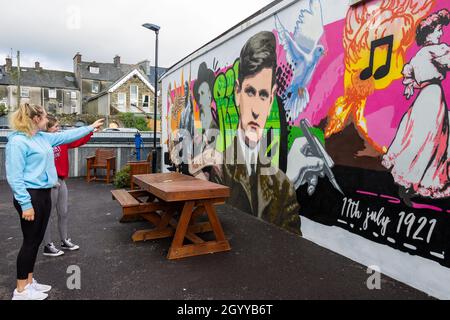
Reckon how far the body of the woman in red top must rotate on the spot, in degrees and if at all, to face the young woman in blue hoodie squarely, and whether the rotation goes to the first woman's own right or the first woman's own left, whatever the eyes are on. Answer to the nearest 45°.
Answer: approximately 90° to the first woman's own right

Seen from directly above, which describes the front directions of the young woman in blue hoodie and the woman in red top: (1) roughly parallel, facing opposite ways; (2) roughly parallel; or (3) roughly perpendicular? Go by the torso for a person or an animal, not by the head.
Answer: roughly parallel

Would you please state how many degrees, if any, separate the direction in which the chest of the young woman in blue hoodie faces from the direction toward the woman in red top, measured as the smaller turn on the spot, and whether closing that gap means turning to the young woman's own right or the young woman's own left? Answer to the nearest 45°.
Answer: approximately 90° to the young woman's own left

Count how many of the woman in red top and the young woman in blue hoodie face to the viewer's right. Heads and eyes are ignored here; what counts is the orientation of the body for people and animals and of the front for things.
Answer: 2

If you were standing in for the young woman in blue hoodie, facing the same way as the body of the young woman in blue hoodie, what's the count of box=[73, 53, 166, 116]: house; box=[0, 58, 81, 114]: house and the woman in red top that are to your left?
3

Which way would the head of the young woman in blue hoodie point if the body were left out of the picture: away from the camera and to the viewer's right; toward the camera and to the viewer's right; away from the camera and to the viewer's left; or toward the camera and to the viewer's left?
away from the camera and to the viewer's right

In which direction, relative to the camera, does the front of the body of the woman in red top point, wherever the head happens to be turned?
to the viewer's right

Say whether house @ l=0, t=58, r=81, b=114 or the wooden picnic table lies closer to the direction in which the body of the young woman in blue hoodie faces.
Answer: the wooden picnic table

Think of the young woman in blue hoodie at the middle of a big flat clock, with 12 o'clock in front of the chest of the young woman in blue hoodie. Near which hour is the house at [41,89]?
The house is roughly at 9 o'clock from the young woman in blue hoodie.

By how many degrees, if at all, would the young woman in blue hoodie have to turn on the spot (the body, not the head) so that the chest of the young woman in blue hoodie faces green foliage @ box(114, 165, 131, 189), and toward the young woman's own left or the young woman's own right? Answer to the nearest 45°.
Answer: approximately 90° to the young woman's own left

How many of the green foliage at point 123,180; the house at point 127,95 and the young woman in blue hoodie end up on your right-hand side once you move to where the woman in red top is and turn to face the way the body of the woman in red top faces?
1

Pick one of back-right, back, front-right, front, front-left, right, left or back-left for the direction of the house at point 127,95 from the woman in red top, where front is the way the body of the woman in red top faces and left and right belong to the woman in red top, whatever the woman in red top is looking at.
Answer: left

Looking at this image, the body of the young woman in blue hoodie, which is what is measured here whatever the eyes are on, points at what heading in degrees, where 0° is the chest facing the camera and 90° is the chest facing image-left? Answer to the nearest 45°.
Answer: approximately 270°

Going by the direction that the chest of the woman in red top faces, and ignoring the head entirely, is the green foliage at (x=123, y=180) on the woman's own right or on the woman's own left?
on the woman's own left

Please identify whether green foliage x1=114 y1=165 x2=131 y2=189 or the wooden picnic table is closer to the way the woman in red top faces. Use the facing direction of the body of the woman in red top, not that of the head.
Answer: the wooden picnic table

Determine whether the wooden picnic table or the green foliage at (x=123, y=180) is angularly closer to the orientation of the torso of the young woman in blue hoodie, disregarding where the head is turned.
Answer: the wooden picnic table
